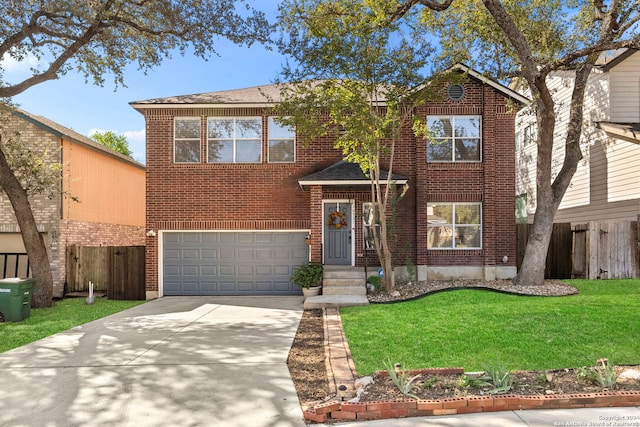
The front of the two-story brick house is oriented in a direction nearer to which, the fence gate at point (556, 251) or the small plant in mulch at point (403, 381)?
the small plant in mulch

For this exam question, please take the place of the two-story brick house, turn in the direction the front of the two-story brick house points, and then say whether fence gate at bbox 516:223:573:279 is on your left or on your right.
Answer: on your left

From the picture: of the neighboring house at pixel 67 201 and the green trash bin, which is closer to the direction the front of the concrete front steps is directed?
the green trash bin

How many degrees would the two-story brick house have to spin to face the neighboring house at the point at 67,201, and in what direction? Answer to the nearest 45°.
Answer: approximately 90° to its right

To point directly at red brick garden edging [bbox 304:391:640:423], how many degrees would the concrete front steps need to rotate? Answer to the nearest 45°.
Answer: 0° — it already faces it

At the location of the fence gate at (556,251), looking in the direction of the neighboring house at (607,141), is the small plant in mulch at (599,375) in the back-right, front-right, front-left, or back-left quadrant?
back-right

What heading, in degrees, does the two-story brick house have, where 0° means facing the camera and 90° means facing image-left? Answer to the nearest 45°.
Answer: approximately 0°

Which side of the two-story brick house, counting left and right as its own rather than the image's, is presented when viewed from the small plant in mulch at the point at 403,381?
front

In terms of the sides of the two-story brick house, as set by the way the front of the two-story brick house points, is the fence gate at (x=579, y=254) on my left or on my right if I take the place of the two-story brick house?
on my left

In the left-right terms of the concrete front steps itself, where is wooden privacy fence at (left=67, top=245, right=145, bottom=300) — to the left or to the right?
on its right

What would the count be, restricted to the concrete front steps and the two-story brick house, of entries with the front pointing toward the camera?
2
